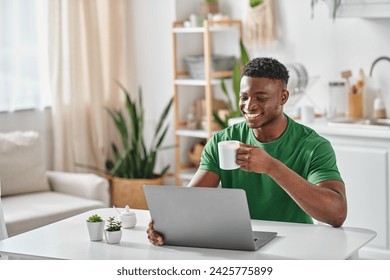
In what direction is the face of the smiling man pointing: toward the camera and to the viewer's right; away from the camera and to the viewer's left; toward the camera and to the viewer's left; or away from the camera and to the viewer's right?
toward the camera and to the viewer's left

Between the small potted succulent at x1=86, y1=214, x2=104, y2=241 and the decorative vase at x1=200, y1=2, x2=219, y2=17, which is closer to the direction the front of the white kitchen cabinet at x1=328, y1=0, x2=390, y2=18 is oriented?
the small potted succulent

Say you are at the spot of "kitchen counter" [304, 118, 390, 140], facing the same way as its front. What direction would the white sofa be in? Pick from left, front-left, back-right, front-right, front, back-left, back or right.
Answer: right

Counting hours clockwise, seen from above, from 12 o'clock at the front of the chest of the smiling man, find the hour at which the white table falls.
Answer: The white table is roughly at 12 o'clock from the smiling man.

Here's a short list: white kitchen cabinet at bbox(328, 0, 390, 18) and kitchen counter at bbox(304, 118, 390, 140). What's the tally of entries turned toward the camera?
2

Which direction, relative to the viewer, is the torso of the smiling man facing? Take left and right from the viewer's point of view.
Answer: facing the viewer and to the left of the viewer

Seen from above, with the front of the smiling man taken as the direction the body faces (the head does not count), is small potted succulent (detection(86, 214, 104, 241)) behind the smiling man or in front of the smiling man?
in front

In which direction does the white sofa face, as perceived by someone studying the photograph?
facing the viewer and to the right of the viewer

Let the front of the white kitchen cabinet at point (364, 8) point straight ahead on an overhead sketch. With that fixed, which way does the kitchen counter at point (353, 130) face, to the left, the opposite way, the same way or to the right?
the same way

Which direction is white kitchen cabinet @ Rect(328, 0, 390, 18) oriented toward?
toward the camera
